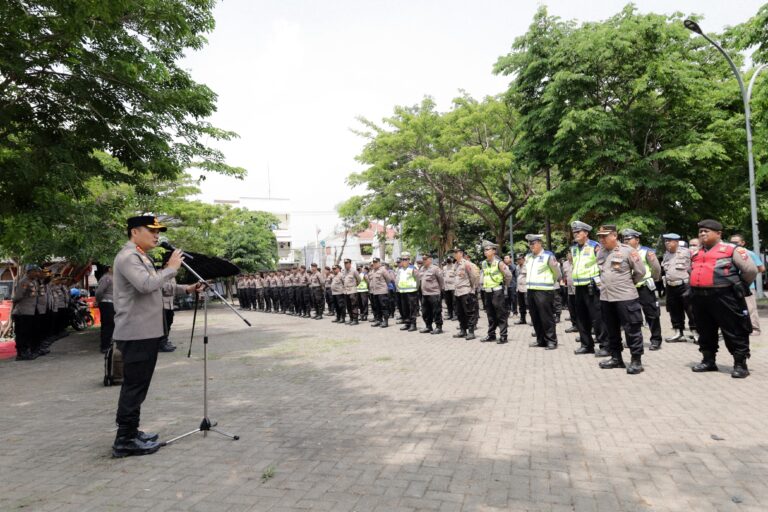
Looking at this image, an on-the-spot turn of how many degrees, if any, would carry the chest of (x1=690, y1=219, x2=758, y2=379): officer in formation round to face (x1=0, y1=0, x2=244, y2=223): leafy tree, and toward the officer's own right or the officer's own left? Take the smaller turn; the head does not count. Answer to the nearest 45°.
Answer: approximately 45° to the officer's own right

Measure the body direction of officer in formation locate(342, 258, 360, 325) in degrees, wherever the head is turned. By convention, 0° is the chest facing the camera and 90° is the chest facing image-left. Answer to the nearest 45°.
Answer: approximately 45°

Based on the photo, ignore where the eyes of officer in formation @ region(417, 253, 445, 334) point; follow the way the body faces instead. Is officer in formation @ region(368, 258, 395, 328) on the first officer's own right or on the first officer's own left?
on the first officer's own right

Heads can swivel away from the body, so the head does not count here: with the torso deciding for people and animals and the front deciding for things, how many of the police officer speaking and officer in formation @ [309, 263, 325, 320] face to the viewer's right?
1

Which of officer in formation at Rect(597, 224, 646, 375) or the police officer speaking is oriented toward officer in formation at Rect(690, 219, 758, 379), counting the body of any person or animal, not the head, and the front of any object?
the police officer speaking

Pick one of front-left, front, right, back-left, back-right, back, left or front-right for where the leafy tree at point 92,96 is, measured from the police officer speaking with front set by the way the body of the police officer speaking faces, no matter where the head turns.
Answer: left

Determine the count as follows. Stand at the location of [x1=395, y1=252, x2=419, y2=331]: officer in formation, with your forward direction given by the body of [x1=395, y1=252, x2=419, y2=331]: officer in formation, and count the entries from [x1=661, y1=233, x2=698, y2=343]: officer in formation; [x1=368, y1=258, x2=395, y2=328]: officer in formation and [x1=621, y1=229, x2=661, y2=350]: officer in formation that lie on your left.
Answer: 2

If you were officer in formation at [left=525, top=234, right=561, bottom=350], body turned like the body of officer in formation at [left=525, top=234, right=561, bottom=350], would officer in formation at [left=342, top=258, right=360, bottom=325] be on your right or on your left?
on your right

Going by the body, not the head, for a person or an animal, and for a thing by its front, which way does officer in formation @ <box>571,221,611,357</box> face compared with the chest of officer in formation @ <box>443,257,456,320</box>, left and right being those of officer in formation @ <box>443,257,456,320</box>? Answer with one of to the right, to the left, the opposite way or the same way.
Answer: the same way

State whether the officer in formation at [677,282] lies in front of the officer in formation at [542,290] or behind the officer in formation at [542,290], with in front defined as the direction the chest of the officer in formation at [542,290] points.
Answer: behind

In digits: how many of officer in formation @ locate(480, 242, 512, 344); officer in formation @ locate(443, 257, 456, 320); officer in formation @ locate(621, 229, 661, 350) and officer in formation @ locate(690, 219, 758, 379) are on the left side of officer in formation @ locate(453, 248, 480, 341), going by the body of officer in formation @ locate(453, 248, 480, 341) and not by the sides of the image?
3

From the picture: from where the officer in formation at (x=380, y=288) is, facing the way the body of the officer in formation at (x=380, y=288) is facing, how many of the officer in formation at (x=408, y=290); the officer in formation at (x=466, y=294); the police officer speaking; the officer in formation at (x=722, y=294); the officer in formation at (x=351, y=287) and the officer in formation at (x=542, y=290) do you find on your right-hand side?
1

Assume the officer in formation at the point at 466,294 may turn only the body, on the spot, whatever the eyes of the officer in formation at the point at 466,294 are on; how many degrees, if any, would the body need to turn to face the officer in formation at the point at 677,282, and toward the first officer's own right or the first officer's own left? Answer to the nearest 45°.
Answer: approximately 90° to the first officer's own left

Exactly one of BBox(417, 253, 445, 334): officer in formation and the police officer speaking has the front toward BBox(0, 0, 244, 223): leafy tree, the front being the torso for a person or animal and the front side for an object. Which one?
the officer in formation

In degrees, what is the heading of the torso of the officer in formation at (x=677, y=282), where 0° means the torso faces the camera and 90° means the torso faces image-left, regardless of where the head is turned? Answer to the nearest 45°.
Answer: approximately 45°

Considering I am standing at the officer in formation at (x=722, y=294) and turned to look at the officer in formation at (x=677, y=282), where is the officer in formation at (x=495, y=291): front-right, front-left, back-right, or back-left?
front-left

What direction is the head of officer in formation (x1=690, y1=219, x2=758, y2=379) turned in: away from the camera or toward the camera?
toward the camera

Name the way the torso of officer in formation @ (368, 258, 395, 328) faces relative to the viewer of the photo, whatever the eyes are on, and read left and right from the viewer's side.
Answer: facing the viewer and to the left of the viewer

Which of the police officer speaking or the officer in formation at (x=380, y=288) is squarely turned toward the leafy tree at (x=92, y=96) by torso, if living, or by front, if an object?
the officer in formation

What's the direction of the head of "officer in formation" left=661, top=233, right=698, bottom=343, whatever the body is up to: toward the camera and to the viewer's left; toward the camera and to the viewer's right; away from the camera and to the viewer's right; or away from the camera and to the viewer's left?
toward the camera and to the viewer's left

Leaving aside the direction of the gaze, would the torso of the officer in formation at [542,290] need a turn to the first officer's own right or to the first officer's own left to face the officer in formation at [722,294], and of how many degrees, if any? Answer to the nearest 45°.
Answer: approximately 90° to the first officer's own left
